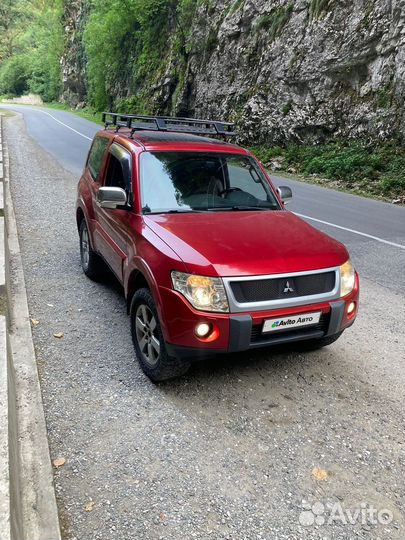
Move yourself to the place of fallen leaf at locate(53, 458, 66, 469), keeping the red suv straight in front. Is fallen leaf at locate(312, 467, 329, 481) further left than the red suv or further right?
right

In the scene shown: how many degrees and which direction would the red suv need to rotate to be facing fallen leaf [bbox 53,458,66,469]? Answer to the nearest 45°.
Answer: approximately 90° to its right

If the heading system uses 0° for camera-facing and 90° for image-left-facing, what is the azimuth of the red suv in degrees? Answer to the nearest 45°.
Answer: approximately 315°

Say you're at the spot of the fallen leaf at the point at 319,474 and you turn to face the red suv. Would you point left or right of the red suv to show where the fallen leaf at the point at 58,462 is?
left

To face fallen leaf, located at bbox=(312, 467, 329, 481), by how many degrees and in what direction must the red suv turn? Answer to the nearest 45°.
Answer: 0° — it already faces it
